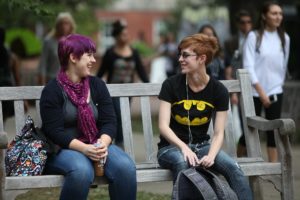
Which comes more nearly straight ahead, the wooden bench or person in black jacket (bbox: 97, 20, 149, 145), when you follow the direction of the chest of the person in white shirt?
the wooden bench

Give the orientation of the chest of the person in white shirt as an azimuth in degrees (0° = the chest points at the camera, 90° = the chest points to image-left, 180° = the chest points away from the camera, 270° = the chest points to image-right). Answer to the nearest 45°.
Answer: approximately 315°

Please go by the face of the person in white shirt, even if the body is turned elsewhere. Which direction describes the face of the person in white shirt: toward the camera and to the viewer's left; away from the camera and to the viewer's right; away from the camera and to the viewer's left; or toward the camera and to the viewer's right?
toward the camera and to the viewer's right

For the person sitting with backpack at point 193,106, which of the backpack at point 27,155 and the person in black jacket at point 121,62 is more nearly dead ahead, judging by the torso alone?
the backpack

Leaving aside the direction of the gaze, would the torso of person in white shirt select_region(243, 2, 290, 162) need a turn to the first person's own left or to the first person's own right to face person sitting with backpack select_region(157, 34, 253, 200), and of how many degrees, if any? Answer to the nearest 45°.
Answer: approximately 45° to the first person's own right

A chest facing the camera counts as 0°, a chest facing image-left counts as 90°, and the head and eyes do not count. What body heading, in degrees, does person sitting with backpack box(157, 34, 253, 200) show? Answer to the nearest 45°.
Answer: approximately 0°
